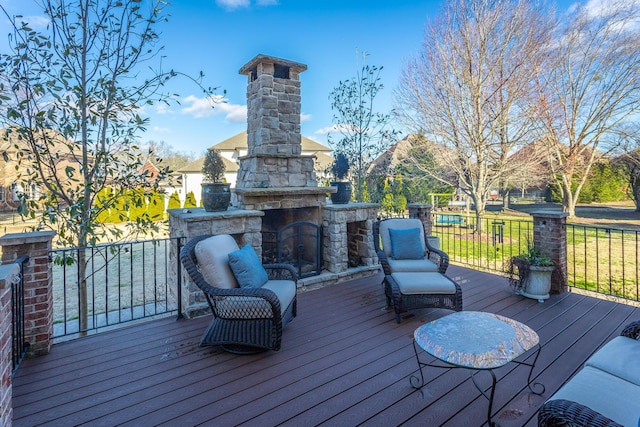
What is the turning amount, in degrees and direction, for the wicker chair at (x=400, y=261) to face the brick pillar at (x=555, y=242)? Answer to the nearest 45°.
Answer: approximately 45° to its left

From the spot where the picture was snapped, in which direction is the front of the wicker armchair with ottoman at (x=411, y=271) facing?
facing the viewer and to the right of the viewer

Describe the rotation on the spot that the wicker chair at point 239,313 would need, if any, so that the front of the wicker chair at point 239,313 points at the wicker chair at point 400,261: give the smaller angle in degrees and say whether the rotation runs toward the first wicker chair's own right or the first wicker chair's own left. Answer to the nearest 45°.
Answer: approximately 45° to the first wicker chair's own left

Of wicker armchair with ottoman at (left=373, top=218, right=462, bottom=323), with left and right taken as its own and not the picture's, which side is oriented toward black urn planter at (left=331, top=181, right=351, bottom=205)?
back

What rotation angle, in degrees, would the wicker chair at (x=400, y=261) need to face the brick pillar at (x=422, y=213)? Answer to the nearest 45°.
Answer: approximately 135° to its left

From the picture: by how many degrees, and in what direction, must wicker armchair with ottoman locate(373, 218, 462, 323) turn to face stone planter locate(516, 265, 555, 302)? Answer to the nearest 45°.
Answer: approximately 45° to its left

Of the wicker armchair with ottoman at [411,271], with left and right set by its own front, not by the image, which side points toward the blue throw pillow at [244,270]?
right

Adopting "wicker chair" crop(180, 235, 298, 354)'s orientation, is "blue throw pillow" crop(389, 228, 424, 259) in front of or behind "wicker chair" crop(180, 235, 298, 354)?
in front

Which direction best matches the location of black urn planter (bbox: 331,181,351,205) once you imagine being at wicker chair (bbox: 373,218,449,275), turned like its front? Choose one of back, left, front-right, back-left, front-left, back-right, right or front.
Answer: back

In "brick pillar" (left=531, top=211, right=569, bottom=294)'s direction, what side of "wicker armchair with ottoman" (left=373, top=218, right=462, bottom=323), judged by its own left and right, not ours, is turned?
left

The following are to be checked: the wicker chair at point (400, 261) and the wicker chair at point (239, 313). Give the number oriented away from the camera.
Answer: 0

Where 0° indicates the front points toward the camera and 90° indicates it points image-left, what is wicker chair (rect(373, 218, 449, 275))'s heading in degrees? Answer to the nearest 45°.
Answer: approximately 315°

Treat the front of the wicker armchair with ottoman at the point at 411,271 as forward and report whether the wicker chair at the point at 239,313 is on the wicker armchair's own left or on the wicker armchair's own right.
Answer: on the wicker armchair's own right

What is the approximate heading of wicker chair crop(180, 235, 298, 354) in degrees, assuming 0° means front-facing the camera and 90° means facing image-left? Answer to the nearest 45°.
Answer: approximately 270°

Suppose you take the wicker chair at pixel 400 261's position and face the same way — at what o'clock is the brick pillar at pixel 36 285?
The brick pillar is roughly at 3 o'clock from the wicker chair.

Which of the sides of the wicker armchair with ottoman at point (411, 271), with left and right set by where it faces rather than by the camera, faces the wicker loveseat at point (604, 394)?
front
